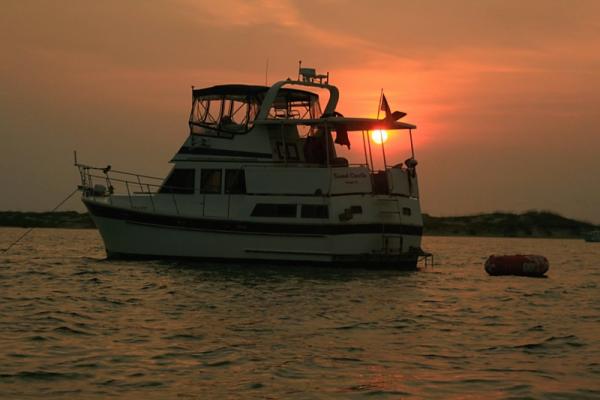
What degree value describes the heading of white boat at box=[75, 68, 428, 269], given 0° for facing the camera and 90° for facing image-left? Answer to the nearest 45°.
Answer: approximately 135°

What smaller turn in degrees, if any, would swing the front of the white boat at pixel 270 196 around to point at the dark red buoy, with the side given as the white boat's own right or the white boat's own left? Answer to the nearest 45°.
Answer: approximately 135° to the white boat's own right
